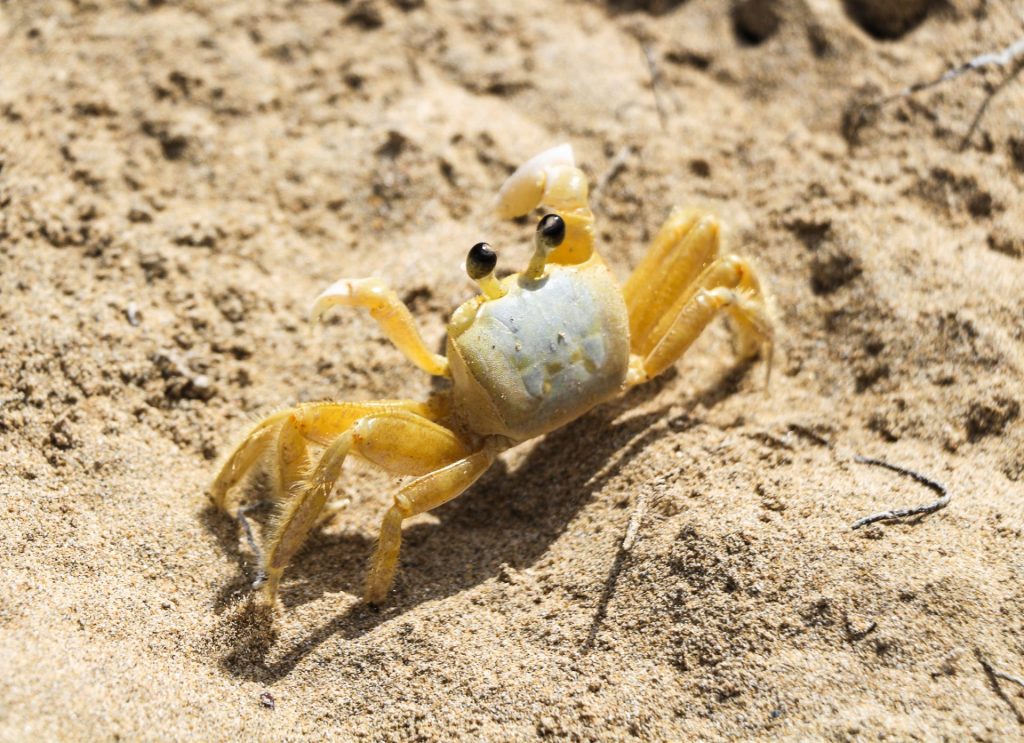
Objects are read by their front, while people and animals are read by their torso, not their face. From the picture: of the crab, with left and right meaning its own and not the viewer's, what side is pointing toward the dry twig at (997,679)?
back

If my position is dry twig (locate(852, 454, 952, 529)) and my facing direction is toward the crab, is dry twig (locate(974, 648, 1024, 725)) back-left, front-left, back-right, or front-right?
back-left

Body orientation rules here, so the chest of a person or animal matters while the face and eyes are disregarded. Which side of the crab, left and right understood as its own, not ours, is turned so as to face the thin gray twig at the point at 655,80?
right

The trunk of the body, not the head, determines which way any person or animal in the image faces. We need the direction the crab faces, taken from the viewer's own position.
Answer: facing away from the viewer and to the left of the viewer

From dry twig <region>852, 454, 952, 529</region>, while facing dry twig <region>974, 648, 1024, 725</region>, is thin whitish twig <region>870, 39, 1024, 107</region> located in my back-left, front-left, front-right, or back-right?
back-left

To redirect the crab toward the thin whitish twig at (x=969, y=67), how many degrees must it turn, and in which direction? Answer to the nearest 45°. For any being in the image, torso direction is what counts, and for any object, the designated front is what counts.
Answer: approximately 90° to its right

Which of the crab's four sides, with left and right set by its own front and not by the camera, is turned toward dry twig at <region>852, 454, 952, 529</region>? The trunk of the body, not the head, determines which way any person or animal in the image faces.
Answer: back

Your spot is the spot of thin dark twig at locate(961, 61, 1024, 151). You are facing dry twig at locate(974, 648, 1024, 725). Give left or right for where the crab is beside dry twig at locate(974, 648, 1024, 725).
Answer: right

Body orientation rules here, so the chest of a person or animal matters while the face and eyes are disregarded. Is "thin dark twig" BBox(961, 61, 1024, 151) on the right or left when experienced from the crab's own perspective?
on its right
